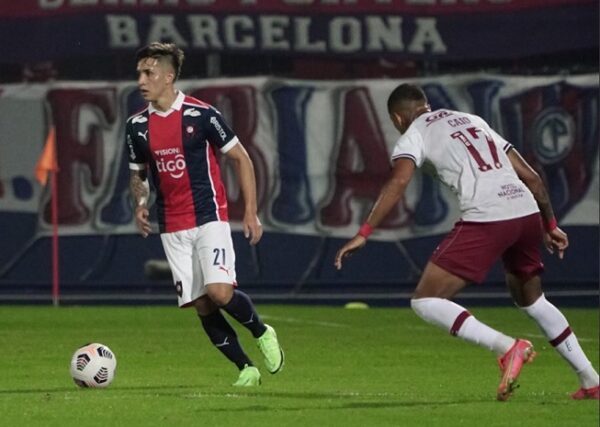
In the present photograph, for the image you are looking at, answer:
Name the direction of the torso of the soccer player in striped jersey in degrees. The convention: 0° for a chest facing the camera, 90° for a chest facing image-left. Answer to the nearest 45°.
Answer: approximately 45°
